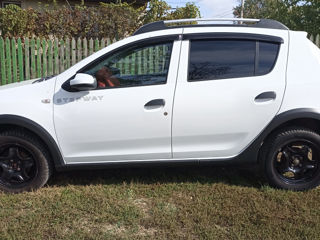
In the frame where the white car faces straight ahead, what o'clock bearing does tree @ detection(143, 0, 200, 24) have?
The tree is roughly at 3 o'clock from the white car.

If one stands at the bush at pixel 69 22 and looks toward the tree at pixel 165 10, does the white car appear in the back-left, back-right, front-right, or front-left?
back-right

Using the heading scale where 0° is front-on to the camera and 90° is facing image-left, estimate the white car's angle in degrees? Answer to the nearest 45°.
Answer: approximately 90°

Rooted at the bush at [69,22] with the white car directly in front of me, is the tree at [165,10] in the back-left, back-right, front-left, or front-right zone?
back-left

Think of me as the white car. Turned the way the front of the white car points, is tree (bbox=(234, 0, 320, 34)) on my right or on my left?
on my right
